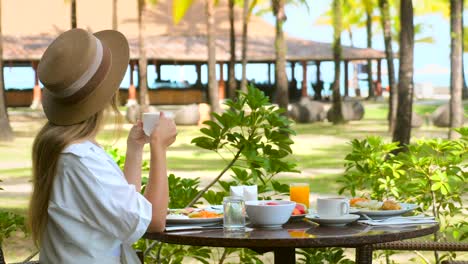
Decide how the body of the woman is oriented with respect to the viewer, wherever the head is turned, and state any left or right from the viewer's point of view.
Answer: facing away from the viewer and to the right of the viewer

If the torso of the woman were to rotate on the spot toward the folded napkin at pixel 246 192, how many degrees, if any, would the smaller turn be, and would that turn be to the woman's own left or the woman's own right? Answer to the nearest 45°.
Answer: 0° — they already face it

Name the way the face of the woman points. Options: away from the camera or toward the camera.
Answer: away from the camera

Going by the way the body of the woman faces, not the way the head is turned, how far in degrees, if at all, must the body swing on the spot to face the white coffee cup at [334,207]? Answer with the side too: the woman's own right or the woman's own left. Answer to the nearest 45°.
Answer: approximately 45° to the woman's own right
